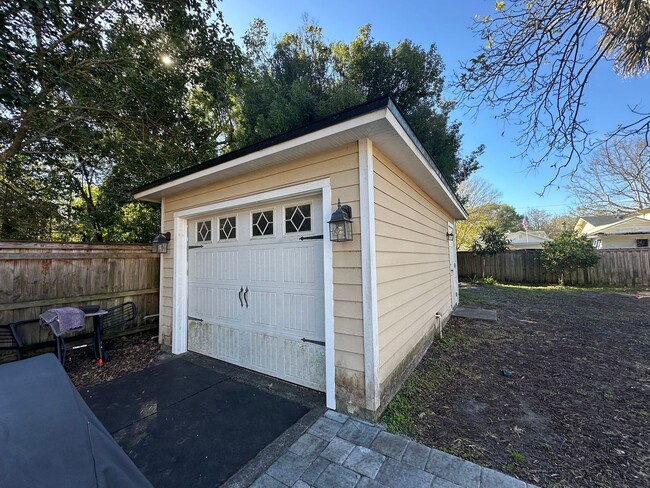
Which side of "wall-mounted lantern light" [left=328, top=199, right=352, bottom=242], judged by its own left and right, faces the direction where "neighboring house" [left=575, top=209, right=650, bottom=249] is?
back

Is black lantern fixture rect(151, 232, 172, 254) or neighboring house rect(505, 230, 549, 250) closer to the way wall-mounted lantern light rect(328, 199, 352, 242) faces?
the black lantern fixture

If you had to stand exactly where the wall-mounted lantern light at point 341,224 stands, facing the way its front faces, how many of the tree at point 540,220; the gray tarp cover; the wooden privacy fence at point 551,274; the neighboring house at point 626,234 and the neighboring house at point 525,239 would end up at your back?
4

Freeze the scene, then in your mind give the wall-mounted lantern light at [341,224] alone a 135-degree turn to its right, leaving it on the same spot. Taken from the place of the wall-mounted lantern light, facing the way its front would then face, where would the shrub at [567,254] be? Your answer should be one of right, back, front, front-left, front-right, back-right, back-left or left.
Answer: front-right

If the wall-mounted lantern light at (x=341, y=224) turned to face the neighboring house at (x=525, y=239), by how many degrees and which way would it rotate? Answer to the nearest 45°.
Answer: approximately 180°

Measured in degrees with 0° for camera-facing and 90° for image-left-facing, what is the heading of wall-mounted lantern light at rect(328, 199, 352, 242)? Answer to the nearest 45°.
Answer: approximately 45°

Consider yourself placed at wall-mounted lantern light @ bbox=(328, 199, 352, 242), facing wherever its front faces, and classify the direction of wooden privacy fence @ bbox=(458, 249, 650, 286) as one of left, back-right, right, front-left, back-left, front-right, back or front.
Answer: back

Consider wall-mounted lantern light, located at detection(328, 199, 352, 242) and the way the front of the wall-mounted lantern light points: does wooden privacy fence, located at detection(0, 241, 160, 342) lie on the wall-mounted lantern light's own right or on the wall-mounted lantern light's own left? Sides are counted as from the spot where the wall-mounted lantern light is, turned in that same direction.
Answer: on the wall-mounted lantern light's own right

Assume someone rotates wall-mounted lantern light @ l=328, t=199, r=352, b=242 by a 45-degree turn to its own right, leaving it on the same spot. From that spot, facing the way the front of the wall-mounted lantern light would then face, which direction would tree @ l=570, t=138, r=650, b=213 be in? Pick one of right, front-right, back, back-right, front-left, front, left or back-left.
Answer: back-right

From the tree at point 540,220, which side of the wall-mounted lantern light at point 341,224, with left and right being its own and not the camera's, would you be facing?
back
